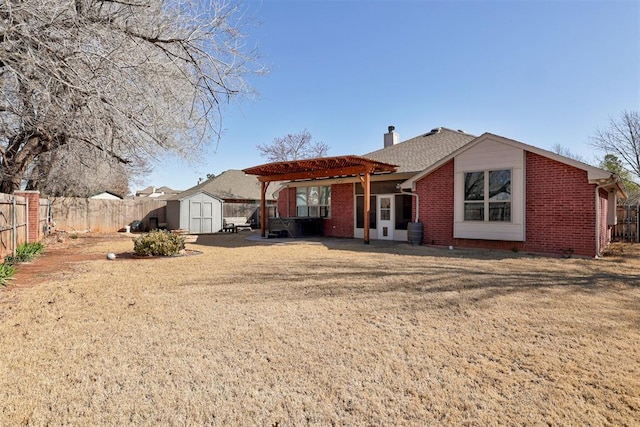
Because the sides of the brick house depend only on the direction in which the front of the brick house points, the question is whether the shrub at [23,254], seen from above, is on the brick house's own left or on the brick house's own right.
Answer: on the brick house's own left

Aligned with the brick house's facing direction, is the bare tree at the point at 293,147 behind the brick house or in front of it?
in front

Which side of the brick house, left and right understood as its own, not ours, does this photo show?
back

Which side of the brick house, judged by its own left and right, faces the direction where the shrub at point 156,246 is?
left

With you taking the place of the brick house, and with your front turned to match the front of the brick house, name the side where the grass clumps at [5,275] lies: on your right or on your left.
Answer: on your left

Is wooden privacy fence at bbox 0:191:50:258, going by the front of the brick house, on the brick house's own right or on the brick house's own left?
on the brick house's own left

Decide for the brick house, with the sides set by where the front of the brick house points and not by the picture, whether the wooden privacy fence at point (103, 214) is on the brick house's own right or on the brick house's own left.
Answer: on the brick house's own left

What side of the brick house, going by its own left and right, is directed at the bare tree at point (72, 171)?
left

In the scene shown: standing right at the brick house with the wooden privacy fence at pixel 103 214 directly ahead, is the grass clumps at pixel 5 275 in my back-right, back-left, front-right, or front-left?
front-left

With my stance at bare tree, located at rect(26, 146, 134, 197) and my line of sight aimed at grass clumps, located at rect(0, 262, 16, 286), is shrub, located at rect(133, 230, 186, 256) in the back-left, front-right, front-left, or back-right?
front-left

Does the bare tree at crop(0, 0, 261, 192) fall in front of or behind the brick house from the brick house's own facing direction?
behind

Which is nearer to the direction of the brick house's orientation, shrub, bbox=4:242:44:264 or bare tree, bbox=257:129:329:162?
the bare tree

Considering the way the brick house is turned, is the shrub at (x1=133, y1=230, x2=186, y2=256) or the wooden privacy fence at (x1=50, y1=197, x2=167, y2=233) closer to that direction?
the wooden privacy fence
